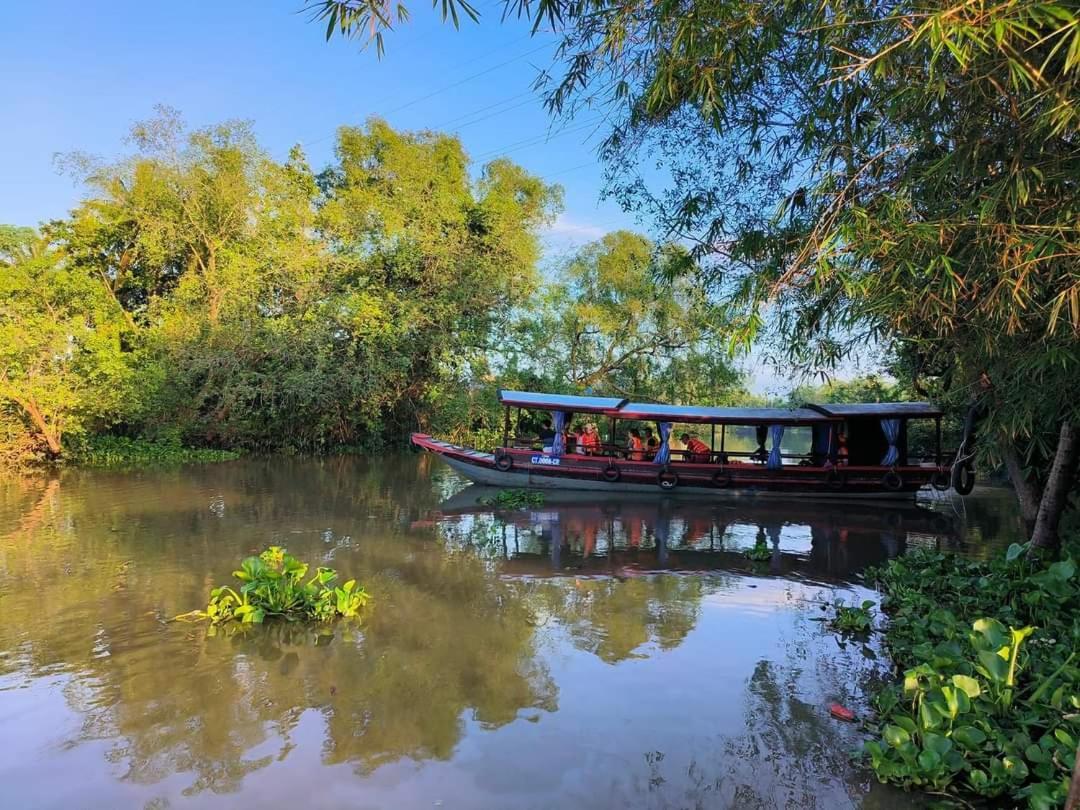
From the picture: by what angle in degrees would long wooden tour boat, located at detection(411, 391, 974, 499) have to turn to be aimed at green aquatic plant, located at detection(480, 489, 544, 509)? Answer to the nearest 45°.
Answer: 0° — it already faces it

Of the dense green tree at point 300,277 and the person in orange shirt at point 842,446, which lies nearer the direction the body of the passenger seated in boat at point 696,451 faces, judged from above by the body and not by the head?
the dense green tree

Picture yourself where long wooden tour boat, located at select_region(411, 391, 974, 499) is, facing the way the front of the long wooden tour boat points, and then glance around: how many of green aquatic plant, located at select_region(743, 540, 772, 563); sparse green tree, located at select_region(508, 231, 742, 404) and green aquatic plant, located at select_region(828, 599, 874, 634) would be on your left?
2

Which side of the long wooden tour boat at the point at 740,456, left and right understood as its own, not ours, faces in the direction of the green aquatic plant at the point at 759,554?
left

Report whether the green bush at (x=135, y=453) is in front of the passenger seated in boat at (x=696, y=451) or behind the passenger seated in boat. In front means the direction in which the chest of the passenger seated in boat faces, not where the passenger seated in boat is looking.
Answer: in front

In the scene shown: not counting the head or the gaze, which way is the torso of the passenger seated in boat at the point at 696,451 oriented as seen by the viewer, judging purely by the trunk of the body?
to the viewer's left

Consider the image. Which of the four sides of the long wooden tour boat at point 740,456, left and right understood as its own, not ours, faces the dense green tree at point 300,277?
front

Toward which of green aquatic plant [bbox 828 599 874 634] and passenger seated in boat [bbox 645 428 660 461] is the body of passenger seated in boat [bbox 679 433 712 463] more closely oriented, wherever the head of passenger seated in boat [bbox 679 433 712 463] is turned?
the passenger seated in boat

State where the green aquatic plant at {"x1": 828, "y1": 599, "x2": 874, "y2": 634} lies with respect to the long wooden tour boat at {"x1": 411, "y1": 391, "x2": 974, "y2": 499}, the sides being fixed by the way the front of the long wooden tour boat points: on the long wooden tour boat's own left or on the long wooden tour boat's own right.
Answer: on the long wooden tour boat's own left

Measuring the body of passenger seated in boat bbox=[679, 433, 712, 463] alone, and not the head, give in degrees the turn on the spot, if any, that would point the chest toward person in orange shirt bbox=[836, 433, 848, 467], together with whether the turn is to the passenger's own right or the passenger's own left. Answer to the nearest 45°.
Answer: approximately 180°

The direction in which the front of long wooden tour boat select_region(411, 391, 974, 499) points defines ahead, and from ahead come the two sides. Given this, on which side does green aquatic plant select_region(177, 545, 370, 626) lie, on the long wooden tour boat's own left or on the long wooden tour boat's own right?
on the long wooden tour boat's own left

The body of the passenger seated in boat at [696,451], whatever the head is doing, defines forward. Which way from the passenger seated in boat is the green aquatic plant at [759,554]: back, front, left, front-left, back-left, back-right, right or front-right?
left

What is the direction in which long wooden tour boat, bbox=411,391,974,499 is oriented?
to the viewer's left

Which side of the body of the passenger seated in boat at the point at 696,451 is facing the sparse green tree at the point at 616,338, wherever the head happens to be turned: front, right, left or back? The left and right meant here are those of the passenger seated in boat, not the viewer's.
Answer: right

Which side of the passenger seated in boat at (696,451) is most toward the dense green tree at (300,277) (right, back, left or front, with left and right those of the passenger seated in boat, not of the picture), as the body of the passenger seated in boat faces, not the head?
front
